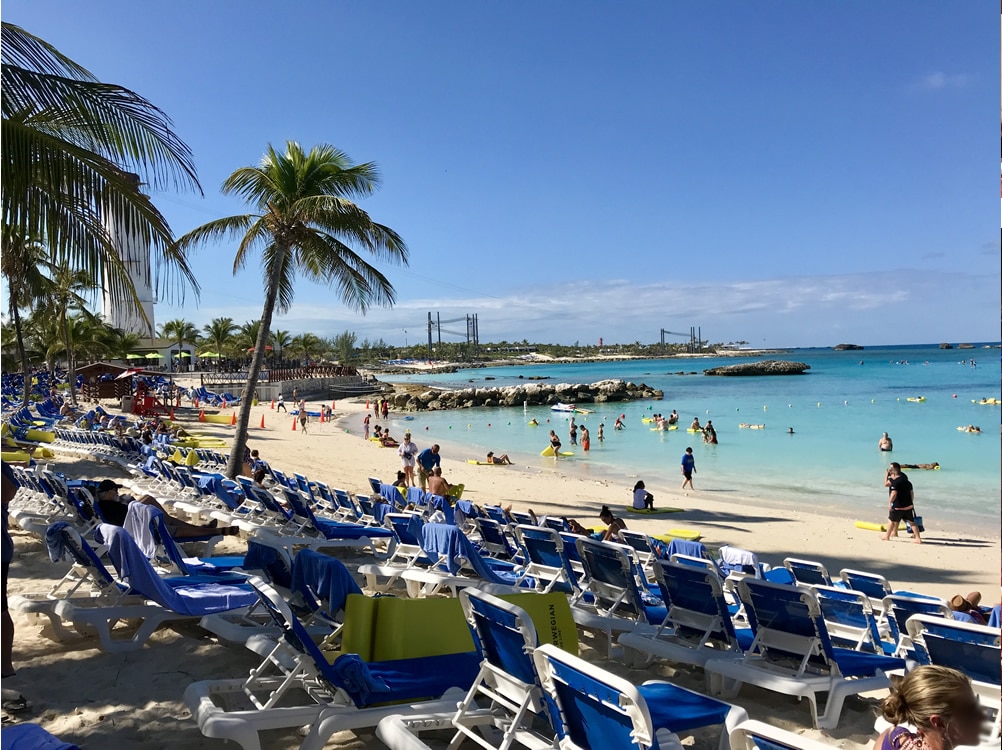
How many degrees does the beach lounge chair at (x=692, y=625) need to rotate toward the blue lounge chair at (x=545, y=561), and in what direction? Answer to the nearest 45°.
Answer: approximately 90° to its left

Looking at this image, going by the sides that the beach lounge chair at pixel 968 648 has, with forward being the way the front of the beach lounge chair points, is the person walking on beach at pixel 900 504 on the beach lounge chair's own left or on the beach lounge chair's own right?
on the beach lounge chair's own left

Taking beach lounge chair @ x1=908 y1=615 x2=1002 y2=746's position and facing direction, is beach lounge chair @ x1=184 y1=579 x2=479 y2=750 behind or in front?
behind

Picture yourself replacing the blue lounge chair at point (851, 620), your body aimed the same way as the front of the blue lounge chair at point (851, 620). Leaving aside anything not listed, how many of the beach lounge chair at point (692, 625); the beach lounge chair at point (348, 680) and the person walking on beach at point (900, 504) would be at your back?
2

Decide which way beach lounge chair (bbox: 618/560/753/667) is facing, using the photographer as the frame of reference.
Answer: facing away from the viewer and to the right of the viewer

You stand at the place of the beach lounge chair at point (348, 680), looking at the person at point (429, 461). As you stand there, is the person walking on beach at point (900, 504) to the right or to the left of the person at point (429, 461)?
right

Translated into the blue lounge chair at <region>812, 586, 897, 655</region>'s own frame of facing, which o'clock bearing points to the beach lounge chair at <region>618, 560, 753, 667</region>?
The beach lounge chair is roughly at 6 o'clock from the blue lounge chair.

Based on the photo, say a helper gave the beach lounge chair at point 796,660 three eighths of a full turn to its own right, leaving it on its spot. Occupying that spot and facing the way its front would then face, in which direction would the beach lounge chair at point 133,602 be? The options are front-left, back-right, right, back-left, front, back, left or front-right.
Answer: right

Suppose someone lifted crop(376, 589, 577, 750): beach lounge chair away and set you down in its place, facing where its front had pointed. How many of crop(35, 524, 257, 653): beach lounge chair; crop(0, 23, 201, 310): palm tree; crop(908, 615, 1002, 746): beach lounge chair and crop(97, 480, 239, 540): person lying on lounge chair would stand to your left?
3

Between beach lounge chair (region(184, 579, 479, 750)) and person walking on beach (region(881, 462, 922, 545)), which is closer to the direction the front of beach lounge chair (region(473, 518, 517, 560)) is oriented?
the person walking on beach

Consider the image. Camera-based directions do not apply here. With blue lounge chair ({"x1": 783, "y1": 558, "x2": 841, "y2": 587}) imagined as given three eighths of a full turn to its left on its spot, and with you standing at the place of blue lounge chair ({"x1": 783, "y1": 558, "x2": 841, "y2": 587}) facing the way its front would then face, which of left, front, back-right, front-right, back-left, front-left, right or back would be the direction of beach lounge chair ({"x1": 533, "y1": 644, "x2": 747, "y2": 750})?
left

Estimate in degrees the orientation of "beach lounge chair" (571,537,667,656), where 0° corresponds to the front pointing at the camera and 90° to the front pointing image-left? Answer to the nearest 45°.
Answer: approximately 225°

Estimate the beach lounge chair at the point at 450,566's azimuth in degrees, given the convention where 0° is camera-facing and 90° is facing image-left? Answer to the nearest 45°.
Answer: approximately 225°

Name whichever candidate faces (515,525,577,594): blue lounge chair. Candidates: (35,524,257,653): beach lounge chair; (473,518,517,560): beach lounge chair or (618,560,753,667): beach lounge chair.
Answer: (35,524,257,653): beach lounge chair
